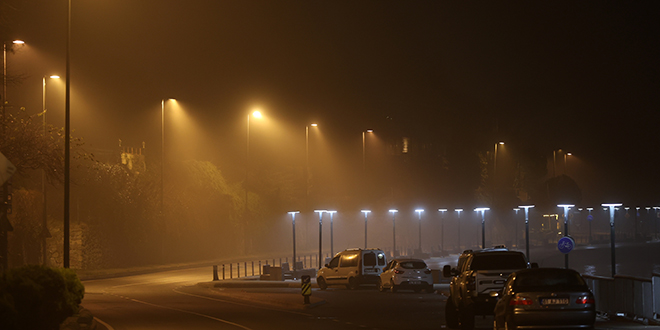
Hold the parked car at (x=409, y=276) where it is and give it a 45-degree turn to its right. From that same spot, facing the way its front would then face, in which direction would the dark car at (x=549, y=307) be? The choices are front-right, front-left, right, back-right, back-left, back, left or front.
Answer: back

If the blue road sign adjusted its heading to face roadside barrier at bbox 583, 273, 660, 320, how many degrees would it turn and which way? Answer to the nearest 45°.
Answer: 0° — it already faces it

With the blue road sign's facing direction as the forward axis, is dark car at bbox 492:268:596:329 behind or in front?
in front

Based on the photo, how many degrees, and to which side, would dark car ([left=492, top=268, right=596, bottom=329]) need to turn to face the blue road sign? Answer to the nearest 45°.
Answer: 0° — it already faces it

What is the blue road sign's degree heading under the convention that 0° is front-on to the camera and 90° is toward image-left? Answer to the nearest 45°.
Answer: approximately 0°

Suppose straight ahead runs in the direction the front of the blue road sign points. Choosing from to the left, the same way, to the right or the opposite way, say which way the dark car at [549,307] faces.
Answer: the opposite way

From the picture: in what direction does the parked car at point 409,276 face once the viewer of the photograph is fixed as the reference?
facing away from the viewer and to the left of the viewer

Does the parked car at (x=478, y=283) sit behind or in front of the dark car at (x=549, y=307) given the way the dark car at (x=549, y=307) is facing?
in front

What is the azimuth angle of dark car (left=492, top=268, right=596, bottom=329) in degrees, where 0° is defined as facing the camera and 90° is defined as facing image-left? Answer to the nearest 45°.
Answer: approximately 180°
